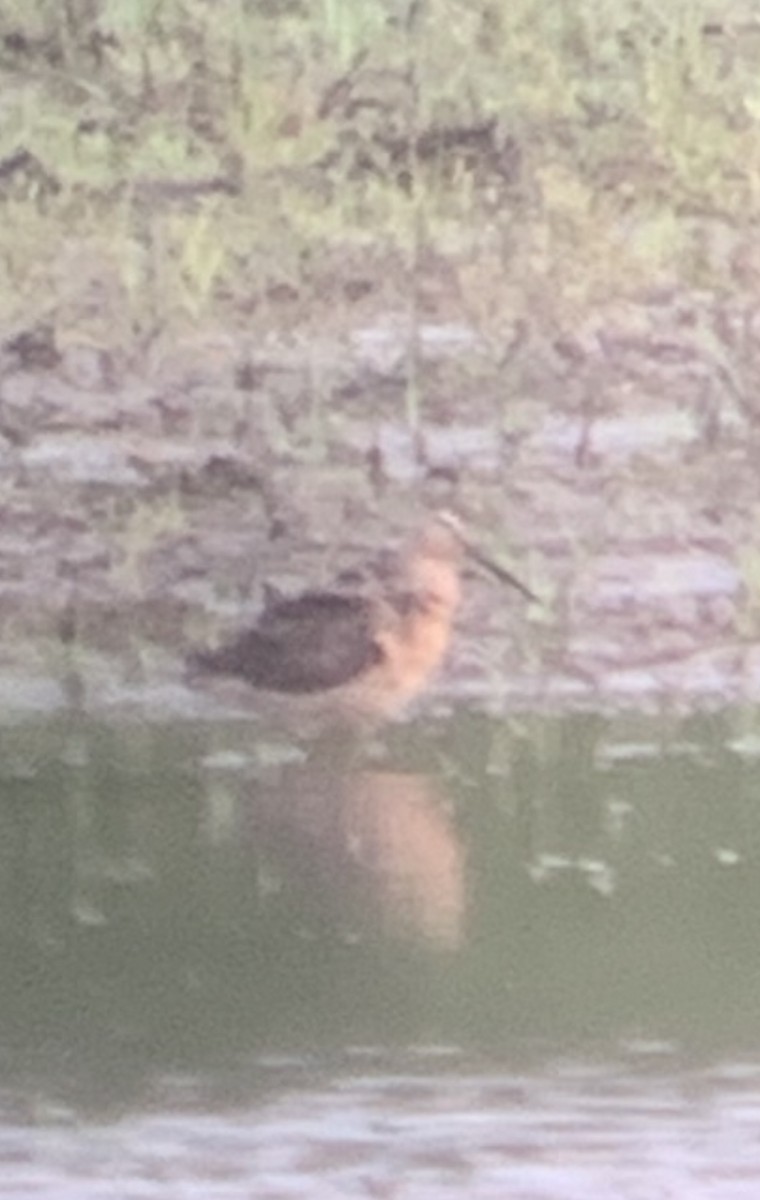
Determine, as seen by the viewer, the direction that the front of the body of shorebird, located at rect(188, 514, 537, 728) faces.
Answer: to the viewer's right
